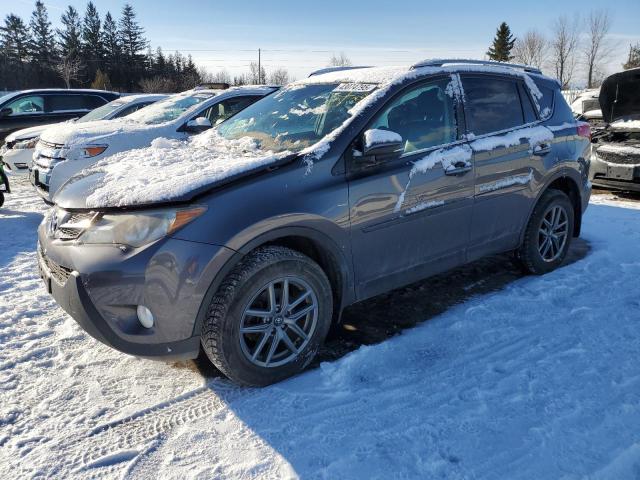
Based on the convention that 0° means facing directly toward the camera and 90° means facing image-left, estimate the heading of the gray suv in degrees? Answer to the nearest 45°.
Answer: approximately 45°

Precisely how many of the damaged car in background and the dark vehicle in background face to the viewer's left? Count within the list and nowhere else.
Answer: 1

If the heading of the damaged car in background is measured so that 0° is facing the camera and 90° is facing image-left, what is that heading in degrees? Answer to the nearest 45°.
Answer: approximately 0°

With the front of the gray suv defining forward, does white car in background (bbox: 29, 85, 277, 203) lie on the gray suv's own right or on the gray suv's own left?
on the gray suv's own right

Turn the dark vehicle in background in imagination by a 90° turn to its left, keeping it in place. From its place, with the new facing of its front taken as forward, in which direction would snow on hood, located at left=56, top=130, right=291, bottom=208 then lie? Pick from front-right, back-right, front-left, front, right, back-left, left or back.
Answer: front

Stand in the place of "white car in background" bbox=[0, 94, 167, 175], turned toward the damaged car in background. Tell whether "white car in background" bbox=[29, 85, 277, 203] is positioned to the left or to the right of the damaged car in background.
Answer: right

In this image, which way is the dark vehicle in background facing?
to the viewer's left

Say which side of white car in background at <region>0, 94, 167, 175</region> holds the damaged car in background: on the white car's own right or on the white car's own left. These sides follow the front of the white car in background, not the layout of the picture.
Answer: on the white car's own left

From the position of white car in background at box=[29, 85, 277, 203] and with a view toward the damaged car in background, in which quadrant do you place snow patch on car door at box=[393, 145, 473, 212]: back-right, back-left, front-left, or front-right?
front-right

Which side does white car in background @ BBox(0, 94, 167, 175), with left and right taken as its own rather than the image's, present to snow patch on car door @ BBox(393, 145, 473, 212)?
left

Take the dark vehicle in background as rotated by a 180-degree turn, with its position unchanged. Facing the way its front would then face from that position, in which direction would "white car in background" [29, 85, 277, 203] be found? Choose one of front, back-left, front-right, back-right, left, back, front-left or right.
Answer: right

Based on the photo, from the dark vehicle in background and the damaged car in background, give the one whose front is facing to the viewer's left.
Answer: the dark vehicle in background

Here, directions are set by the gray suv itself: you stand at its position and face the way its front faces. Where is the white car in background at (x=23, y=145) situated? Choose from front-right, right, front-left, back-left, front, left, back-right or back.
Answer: right

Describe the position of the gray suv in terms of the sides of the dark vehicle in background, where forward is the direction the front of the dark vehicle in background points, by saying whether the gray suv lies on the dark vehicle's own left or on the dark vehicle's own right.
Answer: on the dark vehicle's own left

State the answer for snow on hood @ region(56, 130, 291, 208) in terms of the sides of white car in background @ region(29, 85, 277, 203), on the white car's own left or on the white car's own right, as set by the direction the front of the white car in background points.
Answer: on the white car's own left
